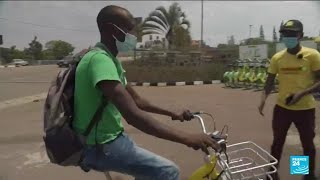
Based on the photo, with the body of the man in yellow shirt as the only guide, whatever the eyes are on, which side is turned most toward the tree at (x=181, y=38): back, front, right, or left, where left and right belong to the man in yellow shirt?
back

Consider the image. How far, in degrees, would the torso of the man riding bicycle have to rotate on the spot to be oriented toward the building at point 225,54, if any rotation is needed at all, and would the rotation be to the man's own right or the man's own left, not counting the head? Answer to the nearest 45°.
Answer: approximately 90° to the man's own left

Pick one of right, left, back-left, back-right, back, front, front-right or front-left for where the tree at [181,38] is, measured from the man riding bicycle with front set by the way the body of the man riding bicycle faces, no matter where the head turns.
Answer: left

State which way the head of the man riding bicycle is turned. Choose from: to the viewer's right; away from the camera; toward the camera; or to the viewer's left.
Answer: to the viewer's right

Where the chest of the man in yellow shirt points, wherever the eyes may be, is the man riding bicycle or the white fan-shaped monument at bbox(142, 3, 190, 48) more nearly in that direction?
the man riding bicycle

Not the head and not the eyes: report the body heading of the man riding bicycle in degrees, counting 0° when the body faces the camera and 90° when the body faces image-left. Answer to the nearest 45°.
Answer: approximately 270°

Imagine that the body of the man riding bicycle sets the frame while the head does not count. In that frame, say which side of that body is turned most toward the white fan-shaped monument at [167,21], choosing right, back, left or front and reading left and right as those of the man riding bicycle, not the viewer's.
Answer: left

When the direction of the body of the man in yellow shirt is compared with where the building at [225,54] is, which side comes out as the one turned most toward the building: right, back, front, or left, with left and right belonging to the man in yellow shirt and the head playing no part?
back

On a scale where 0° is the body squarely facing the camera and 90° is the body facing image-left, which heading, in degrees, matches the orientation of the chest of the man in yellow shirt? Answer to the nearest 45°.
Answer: approximately 0°

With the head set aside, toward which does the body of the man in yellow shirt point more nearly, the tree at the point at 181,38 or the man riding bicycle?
the man riding bicycle

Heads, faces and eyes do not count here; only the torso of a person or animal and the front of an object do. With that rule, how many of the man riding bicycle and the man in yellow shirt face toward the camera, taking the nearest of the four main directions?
1
